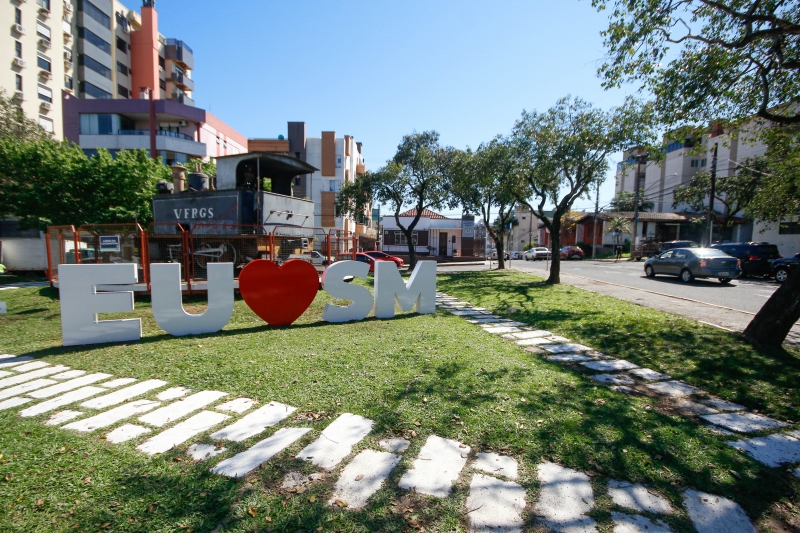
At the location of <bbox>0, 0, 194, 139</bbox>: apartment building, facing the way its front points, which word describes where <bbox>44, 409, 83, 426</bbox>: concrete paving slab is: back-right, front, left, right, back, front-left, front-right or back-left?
front-right

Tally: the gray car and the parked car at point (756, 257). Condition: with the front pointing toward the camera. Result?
0

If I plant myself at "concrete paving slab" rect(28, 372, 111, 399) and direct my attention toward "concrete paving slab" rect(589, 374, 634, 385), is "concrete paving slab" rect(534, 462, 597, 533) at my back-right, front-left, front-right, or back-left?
front-right

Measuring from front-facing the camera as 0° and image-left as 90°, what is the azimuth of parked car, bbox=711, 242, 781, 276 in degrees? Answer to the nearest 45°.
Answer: approximately 135°

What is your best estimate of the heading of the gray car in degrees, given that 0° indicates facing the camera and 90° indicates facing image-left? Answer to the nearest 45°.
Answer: approximately 135°

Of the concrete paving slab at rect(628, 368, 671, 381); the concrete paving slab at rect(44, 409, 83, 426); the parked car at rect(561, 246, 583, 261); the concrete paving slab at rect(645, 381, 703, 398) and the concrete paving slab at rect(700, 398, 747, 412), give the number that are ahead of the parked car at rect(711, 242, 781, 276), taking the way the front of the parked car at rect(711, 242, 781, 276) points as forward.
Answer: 1

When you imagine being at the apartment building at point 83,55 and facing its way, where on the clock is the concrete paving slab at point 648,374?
The concrete paving slab is roughly at 1 o'clock from the apartment building.

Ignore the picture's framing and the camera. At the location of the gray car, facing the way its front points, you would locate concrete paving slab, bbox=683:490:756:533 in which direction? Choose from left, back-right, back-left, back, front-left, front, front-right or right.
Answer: back-left

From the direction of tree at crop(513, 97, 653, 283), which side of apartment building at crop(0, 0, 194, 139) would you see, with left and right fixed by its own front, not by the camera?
front

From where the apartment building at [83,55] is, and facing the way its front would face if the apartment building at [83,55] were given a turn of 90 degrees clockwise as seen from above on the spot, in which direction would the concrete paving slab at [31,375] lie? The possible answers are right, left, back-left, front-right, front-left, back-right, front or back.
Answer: front-left

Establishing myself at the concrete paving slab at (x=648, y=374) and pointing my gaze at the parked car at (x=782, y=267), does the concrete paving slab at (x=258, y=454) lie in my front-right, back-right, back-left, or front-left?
back-left

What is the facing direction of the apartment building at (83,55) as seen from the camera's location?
facing the viewer and to the right of the viewer

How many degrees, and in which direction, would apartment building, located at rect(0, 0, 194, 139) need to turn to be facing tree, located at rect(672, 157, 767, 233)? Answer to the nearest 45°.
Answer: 0° — it already faces it
